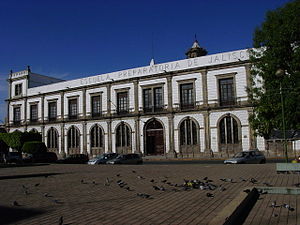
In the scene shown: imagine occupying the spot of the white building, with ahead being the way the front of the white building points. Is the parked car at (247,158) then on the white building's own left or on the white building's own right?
on the white building's own left

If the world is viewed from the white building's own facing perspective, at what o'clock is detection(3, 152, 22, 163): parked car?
The parked car is roughly at 1 o'clock from the white building.

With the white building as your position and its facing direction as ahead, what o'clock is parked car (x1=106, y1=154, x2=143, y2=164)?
The parked car is roughly at 11 o'clock from the white building.

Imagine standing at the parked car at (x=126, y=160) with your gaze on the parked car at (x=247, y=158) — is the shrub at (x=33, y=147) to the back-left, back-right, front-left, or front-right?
back-left

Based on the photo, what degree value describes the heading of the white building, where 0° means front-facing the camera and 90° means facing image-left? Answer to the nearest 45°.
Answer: approximately 45°

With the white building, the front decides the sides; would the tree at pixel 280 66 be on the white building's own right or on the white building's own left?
on the white building's own left

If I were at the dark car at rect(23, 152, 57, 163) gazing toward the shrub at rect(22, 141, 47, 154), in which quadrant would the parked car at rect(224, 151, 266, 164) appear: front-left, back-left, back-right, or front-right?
back-right
